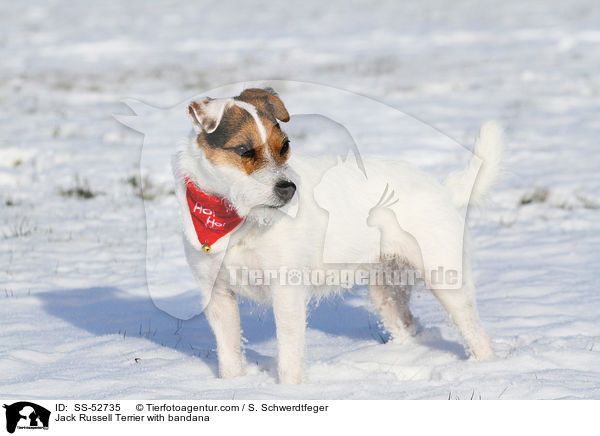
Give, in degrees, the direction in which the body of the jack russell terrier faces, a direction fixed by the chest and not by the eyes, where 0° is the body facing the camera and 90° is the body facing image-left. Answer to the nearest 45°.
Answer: approximately 45°
